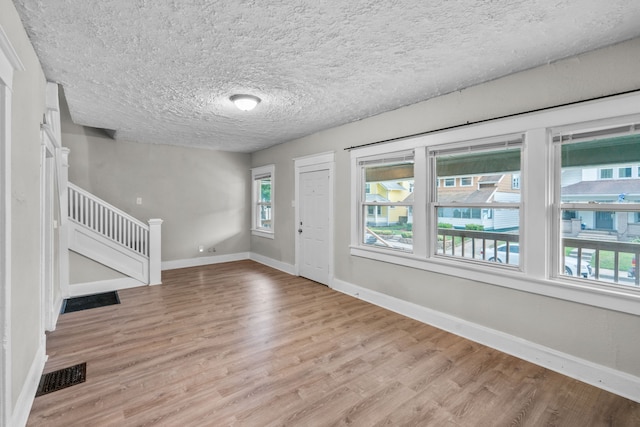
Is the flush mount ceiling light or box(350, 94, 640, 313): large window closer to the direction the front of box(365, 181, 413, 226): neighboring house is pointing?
the flush mount ceiling light

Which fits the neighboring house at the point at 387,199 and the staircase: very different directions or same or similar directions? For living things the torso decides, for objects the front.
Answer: very different directions

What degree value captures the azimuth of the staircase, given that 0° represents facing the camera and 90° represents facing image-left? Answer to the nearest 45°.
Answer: approximately 270°

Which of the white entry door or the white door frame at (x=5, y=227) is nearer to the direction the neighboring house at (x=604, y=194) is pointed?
the white door frame
